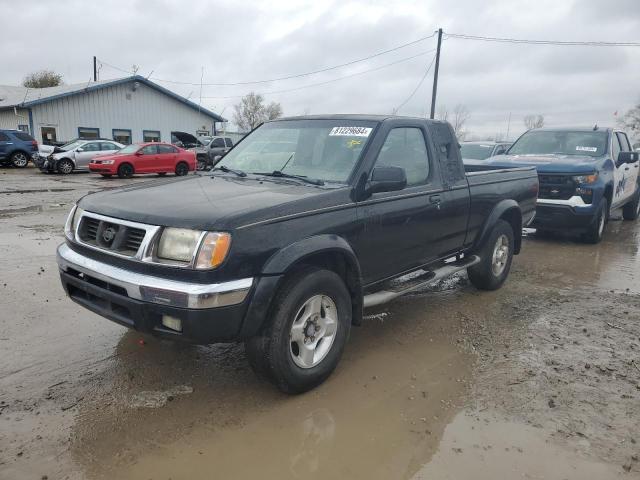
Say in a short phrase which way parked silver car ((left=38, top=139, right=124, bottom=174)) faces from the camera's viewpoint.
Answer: facing the viewer and to the left of the viewer

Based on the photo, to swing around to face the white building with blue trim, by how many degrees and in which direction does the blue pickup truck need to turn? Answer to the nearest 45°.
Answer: approximately 90° to its right

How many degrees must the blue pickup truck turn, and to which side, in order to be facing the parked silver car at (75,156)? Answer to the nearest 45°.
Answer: approximately 45° to its right

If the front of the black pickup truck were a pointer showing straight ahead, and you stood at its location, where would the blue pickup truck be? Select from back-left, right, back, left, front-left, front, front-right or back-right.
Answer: back

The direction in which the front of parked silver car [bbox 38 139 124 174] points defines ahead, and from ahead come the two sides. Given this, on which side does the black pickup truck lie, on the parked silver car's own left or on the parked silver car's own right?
on the parked silver car's own left

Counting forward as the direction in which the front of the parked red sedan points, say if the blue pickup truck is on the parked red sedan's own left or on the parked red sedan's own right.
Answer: on the parked red sedan's own left

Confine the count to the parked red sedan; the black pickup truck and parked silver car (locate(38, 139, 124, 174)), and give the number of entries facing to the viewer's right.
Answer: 0

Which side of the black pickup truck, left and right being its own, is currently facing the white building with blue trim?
right

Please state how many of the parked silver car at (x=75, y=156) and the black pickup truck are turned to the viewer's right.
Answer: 0

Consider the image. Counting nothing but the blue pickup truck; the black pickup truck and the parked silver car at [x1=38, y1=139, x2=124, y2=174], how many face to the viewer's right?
0
